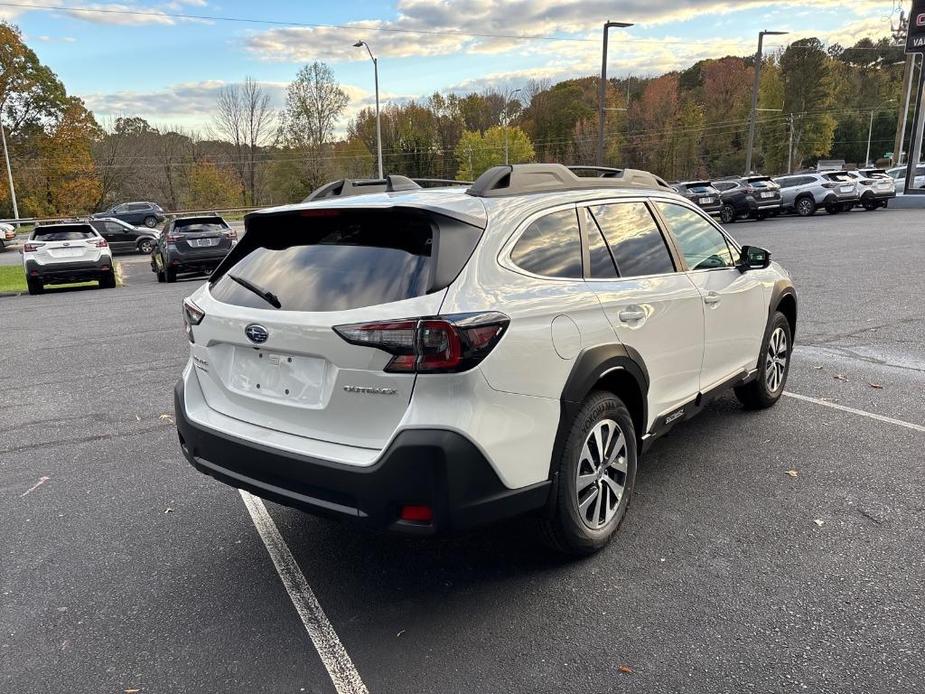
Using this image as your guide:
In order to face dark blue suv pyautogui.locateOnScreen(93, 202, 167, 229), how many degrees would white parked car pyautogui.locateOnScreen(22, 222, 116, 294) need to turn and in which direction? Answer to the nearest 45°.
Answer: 0° — it already faces it

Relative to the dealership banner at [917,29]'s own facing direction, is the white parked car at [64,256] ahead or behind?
ahead

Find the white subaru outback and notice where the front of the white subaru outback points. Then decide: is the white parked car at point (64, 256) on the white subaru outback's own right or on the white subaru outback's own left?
on the white subaru outback's own left

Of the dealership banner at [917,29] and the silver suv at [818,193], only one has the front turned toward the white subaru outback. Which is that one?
the dealership banner

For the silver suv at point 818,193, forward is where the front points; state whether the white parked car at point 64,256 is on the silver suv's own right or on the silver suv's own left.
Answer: on the silver suv's own left

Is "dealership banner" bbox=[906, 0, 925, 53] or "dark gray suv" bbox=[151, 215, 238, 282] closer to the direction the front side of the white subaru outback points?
the dealership banner

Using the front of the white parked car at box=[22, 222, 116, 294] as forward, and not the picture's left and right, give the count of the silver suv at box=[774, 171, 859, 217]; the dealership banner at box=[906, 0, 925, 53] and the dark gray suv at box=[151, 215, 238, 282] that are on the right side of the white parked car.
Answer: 3

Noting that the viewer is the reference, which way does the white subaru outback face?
facing away from the viewer and to the right of the viewer

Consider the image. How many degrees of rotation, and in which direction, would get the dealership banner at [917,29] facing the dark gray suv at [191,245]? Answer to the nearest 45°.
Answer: approximately 45° to its right

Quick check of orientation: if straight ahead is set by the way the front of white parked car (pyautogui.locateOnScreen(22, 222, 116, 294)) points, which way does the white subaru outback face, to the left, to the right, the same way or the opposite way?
to the right

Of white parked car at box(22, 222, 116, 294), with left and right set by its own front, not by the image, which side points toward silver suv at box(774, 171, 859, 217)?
right

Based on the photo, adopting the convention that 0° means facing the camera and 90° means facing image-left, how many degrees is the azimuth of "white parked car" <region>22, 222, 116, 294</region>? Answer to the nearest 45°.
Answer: approximately 180°
